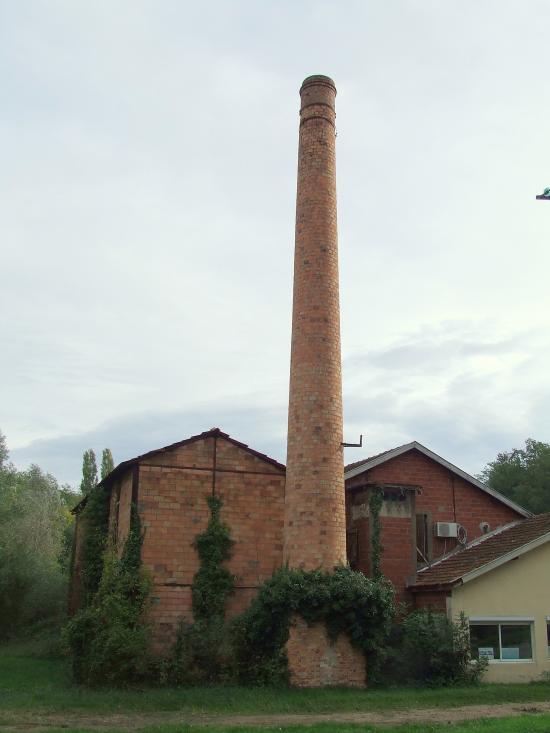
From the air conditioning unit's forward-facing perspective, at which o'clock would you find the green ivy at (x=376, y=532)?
The green ivy is roughly at 2 o'clock from the air conditioning unit.

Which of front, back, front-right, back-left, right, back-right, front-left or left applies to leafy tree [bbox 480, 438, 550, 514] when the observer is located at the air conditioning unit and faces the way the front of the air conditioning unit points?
back

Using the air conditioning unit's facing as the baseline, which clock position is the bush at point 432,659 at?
The bush is roughly at 12 o'clock from the air conditioning unit.

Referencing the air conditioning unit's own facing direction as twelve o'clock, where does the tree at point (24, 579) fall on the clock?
The tree is roughly at 4 o'clock from the air conditioning unit.

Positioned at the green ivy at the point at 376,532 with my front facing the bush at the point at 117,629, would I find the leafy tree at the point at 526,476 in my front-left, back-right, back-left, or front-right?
back-right

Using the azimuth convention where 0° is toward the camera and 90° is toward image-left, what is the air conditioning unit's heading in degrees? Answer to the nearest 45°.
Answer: approximately 0°

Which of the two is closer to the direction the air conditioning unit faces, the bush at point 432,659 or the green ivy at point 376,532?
the bush

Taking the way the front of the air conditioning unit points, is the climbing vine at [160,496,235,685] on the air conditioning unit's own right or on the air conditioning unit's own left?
on the air conditioning unit's own right
